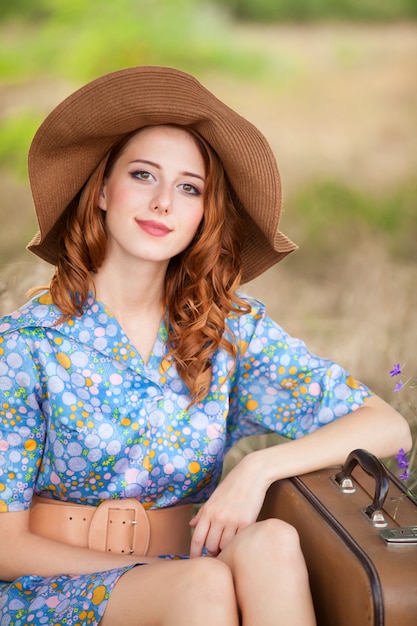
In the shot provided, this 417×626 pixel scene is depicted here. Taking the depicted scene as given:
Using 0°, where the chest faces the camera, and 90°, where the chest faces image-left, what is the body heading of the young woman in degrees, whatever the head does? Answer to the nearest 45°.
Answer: approximately 0°

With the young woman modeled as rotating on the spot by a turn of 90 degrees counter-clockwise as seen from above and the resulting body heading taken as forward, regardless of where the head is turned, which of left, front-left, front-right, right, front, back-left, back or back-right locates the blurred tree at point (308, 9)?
left

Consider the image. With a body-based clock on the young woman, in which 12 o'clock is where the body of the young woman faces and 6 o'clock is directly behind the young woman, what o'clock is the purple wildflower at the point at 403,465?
The purple wildflower is roughly at 9 o'clock from the young woman.

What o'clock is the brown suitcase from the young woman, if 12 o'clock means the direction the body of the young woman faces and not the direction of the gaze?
The brown suitcase is roughly at 10 o'clock from the young woman.
